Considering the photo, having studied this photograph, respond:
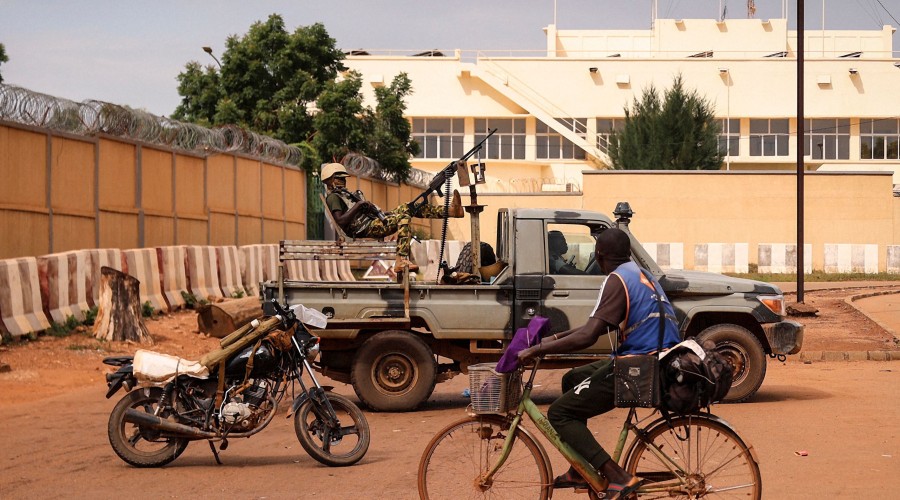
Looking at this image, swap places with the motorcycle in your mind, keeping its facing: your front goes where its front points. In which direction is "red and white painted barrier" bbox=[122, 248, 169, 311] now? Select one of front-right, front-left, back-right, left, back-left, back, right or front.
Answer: left

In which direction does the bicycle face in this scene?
to the viewer's left

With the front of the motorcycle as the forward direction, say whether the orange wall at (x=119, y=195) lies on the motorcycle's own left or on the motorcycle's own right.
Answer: on the motorcycle's own left

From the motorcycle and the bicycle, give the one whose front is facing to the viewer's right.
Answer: the motorcycle

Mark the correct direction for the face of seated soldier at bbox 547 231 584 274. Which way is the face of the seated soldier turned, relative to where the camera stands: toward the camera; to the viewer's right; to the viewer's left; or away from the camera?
to the viewer's right

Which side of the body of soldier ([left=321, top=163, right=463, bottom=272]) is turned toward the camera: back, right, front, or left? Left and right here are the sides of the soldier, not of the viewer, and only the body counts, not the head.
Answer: right

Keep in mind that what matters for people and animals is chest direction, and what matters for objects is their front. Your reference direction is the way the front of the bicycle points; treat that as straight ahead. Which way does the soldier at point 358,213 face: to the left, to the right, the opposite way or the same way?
the opposite way

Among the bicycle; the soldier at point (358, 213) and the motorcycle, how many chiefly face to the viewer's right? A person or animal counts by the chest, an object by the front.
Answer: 2

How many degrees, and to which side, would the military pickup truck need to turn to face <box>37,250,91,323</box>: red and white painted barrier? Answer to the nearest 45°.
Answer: approximately 135° to its left

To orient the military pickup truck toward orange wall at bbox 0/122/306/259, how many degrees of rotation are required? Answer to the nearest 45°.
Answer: approximately 135° to its left

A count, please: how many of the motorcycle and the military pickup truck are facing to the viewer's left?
0

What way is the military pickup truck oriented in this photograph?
to the viewer's right

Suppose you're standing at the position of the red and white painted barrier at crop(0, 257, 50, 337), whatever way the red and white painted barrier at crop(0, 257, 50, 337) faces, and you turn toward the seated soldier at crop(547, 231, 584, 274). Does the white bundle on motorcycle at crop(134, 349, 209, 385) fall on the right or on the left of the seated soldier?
right

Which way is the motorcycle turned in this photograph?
to the viewer's right

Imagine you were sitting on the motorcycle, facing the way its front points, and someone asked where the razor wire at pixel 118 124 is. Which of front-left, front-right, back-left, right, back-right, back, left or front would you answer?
left
